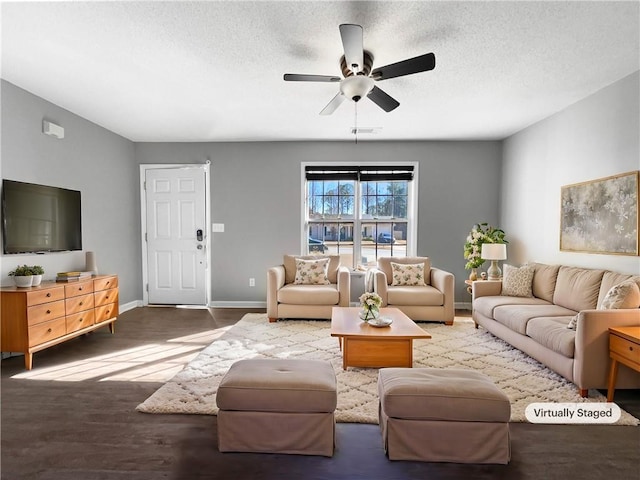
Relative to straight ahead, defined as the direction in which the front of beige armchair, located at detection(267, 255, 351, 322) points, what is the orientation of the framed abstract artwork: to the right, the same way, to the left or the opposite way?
to the right

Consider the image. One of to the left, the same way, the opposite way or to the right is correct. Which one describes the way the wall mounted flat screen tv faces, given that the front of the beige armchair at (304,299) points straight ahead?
to the left

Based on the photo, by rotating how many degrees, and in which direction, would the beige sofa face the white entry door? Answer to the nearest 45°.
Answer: approximately 45° to its right

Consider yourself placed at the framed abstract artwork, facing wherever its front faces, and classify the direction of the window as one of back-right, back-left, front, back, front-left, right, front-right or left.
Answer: front-right

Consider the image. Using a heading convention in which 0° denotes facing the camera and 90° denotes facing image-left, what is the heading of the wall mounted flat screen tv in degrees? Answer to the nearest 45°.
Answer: approximately 315°

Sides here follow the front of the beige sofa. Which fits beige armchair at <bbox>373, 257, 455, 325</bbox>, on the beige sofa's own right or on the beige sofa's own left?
on the beige sofa's own right

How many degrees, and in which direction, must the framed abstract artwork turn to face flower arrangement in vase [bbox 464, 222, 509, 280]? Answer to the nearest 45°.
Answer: approximately 90° to its right

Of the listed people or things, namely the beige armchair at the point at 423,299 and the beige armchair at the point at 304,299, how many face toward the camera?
2
